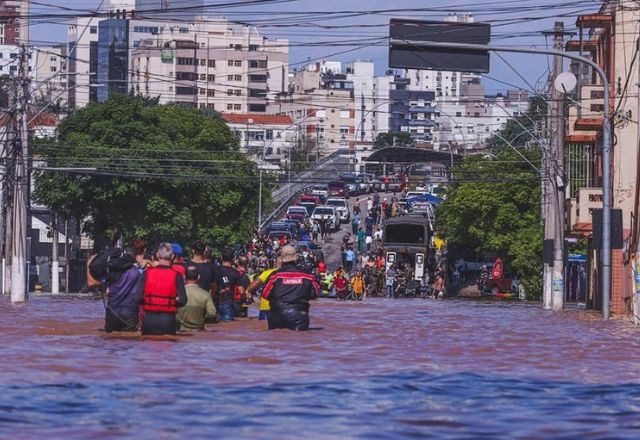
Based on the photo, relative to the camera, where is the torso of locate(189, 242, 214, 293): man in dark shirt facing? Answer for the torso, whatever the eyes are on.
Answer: away from the camera

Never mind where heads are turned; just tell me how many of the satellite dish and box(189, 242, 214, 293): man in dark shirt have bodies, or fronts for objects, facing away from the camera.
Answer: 1

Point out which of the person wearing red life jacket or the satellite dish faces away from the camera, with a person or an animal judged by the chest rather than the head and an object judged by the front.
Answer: the person wearing red life jacket

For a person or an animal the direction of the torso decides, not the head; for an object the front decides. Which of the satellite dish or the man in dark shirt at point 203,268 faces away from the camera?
the man in dark shirt

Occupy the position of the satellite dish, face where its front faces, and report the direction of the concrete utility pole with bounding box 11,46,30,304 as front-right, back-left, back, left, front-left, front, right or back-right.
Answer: front-right

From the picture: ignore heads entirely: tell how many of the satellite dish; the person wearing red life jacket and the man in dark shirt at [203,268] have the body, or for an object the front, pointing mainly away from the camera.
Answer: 2

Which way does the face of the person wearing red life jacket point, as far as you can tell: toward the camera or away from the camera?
away from the camera

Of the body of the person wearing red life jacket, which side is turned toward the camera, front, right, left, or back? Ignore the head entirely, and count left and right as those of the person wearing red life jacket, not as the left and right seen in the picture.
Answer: back

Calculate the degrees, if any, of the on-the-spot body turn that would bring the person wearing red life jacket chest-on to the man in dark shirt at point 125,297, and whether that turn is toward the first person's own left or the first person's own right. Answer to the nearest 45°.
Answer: approximately 45° to the first person's own left
